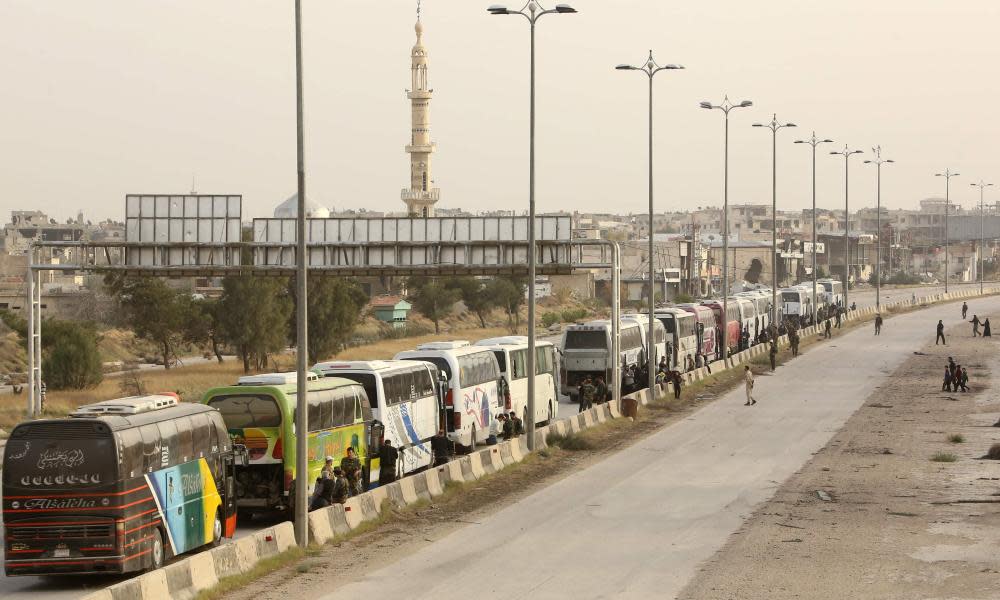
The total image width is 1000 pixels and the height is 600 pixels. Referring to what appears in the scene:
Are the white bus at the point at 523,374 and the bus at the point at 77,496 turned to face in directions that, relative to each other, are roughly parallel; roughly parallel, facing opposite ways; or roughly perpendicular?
roughly parallel

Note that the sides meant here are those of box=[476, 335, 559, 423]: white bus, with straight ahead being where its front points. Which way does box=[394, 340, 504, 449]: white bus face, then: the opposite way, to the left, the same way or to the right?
the same way
